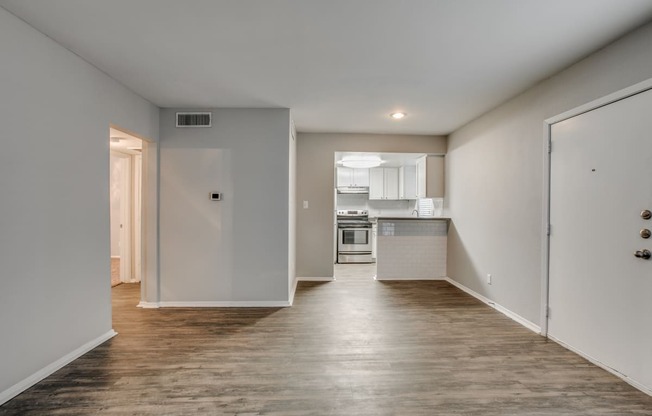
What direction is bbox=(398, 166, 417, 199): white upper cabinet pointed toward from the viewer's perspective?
toward the camera

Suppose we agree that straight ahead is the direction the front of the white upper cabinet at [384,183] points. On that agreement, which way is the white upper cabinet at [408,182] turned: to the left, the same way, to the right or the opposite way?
the same way

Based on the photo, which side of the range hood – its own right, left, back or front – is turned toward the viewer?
front

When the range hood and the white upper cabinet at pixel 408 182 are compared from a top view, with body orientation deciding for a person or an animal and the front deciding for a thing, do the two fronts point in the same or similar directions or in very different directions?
same or similar directions

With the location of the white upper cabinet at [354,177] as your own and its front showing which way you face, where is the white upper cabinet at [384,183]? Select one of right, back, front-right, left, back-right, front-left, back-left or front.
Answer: left

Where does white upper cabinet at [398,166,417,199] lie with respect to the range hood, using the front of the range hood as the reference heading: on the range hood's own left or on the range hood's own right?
on the range hood's own left

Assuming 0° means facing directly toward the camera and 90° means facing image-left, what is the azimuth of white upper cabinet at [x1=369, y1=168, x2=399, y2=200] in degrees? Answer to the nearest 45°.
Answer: approximately 0°

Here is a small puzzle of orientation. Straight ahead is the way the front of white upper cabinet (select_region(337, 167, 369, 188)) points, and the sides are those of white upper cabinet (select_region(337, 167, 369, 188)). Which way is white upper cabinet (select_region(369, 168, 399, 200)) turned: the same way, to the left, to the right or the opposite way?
the same way

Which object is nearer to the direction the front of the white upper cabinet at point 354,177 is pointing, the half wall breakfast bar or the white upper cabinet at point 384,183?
the half wall breakfast bar

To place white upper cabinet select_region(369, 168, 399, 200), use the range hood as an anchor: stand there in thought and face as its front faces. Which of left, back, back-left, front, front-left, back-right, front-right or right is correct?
left
